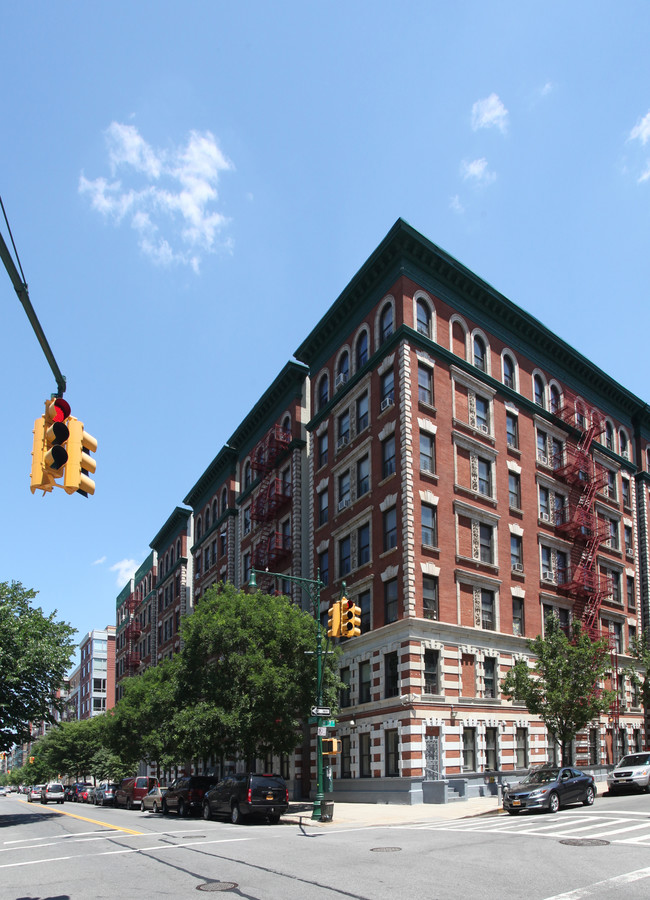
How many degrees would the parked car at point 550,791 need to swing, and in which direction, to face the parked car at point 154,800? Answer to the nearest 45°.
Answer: approximately 90° to its right

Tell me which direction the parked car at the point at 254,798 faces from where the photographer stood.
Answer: facing away from the viewer and to the left of the viewer

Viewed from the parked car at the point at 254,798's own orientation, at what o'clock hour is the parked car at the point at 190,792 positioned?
the parked car at the point at 190,792 is roughly at 1 o'clock from the parked car at the point at 254,798.

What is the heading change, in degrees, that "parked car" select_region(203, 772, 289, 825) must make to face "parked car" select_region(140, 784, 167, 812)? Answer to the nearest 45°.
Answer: approximately 45° to its right

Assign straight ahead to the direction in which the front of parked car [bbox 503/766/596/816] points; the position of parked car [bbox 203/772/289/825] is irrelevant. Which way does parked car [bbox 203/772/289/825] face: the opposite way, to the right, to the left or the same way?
to the right

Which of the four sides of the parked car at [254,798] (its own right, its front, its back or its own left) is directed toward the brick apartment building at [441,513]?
right

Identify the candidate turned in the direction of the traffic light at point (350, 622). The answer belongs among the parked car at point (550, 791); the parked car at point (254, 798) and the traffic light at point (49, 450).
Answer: the parked car at point (550, 791)

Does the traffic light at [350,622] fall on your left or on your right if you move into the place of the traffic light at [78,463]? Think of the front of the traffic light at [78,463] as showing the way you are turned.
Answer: on your left

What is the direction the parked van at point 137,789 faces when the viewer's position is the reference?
facing away from the viewer and to the left of the viewer

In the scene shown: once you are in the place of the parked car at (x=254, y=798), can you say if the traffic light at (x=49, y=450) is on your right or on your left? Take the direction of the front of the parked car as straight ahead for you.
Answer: on your left

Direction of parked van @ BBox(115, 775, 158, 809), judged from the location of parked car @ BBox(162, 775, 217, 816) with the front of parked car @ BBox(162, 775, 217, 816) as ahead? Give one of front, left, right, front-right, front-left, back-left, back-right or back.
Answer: front-right

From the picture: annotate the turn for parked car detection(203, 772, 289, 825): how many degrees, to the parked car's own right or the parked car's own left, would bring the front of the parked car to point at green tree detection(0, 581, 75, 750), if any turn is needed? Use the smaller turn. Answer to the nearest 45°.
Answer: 0° — it already faces it
